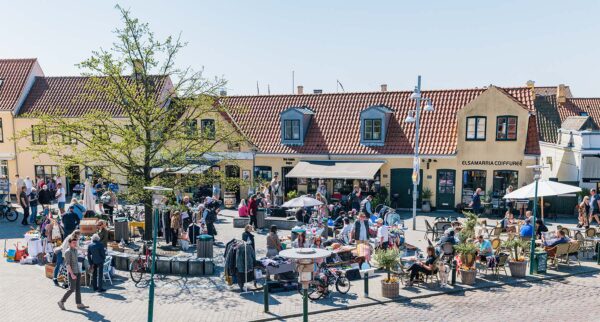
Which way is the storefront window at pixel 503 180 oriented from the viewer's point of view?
toward the camera

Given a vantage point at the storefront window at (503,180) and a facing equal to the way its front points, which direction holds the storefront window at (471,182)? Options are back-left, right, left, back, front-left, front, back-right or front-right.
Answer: right

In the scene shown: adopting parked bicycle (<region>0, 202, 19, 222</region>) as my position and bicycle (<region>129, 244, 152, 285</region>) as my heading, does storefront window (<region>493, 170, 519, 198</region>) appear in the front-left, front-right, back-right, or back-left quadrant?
front-left

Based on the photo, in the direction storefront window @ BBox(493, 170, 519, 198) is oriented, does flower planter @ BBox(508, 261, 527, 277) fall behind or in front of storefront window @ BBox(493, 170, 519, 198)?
in front

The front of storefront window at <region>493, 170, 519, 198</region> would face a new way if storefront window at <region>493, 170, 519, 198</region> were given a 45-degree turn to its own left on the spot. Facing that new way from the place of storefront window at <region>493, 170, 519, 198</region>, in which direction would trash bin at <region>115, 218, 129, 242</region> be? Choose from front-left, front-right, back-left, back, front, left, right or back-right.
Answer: right

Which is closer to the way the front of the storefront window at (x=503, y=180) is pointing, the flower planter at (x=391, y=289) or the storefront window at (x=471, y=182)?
the flower planter

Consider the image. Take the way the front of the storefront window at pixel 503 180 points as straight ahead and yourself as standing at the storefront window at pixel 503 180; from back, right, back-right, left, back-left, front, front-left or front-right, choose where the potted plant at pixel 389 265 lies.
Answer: front

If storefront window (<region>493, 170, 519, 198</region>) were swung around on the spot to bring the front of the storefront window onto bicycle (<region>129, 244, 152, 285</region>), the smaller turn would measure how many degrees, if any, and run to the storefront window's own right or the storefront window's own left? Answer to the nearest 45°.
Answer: approximately 45° to the storefront window's own right

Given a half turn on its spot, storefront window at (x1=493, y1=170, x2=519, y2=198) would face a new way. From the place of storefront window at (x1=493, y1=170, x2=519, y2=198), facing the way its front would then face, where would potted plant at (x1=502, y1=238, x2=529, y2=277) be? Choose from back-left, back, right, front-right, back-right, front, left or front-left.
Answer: back

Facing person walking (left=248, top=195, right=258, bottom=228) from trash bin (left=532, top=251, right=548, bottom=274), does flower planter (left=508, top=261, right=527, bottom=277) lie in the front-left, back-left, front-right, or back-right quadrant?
front-left

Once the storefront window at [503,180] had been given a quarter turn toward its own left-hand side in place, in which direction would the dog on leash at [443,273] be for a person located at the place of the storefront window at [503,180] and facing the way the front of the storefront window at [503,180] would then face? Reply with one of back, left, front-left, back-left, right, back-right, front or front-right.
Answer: right

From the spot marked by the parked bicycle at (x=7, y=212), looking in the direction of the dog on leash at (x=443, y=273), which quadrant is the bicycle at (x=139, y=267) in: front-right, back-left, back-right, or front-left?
front-right

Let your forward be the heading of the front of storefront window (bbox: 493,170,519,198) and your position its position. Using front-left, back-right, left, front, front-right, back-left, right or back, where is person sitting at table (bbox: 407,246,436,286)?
front

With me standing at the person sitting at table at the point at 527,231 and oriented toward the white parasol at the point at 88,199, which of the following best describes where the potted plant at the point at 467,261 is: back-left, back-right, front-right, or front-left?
front-left

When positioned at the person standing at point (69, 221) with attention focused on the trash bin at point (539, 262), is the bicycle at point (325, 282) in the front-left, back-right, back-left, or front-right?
front-right
